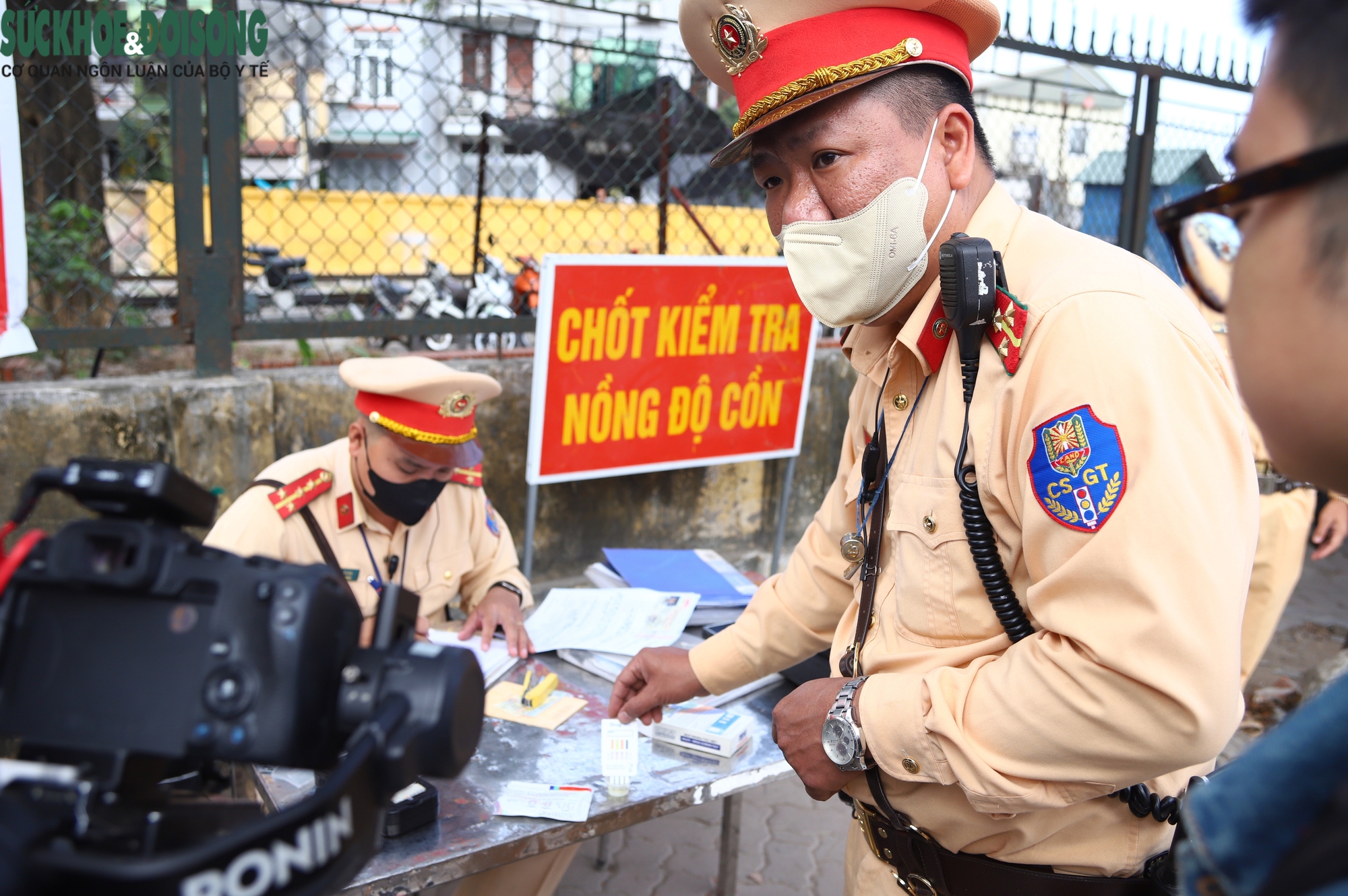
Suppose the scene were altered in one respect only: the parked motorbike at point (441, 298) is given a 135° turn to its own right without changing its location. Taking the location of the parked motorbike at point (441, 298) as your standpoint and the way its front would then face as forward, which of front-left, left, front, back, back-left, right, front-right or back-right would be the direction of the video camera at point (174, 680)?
front-left

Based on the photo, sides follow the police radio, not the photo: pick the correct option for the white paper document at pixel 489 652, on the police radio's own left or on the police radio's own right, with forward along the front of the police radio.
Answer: on the police radio's own right

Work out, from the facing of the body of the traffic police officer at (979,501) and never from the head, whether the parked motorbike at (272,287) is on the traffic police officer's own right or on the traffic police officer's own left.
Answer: on the traffic police officer's own right

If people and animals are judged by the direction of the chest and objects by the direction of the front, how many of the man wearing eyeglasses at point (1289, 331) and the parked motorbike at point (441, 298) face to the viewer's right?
1

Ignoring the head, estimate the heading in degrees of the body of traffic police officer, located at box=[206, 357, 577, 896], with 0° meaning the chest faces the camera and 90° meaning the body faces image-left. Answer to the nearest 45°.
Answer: approximately 315°

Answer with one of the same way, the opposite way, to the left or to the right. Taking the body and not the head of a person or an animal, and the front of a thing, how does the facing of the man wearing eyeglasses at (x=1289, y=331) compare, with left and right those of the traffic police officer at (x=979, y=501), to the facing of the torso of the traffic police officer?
to the right

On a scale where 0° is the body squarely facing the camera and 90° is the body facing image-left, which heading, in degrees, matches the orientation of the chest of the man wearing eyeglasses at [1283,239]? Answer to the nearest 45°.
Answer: approximately 135°

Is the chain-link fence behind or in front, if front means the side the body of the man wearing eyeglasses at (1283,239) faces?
in front

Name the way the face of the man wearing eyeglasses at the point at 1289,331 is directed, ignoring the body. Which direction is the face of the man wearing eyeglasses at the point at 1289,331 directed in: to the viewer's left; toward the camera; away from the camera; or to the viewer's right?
to the viewer's left
